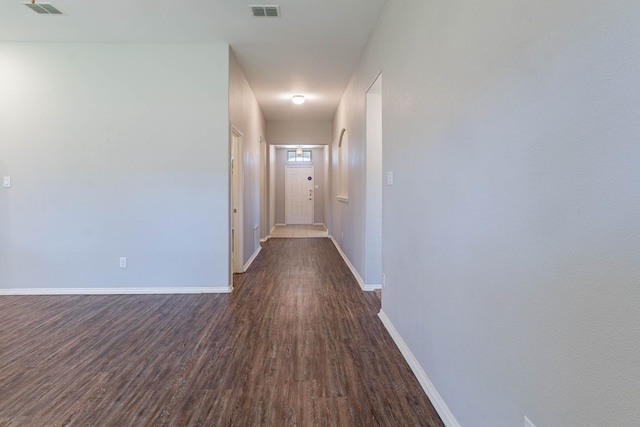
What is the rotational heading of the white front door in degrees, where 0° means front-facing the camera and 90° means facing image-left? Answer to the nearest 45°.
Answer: approximately 0°
